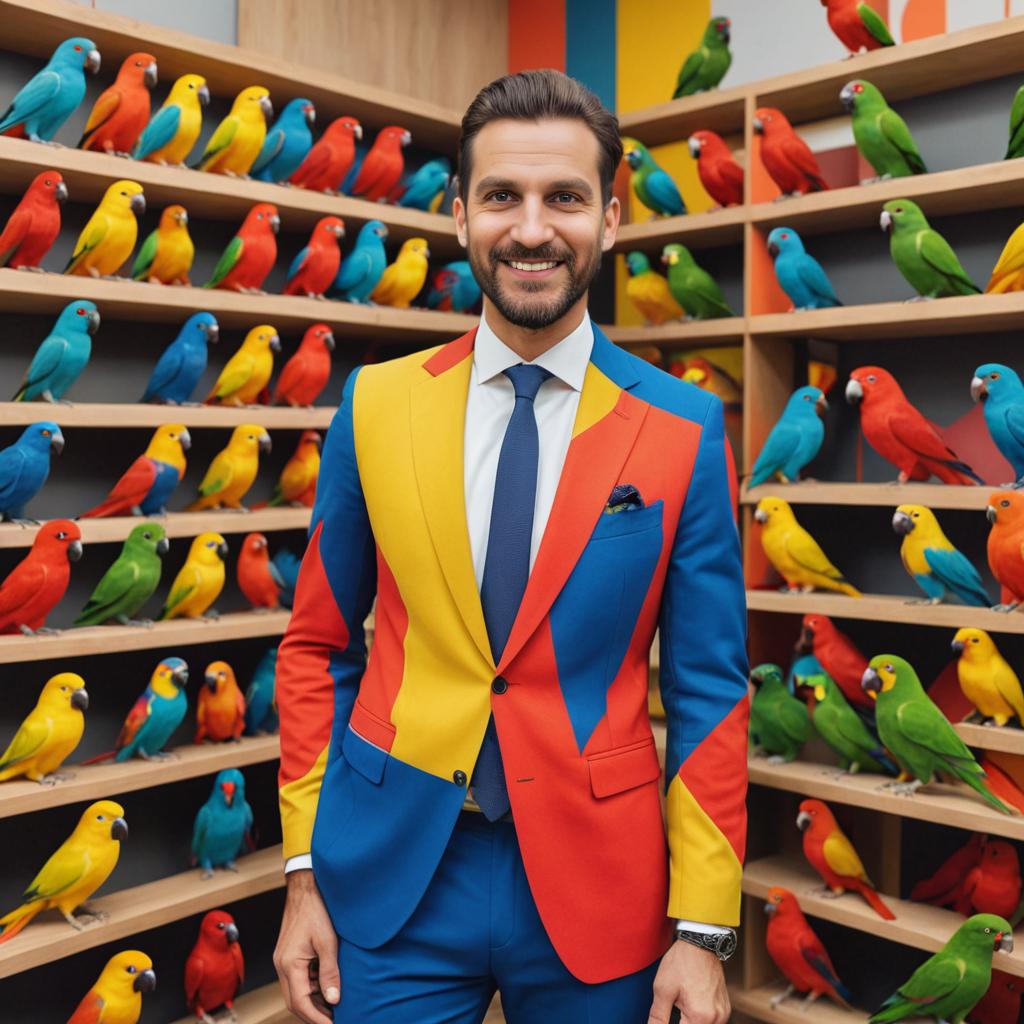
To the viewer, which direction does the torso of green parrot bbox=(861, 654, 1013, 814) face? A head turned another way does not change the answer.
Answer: to the viewer's left

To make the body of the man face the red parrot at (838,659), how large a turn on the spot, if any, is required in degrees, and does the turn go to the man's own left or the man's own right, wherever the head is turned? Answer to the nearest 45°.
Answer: approximately 135° to the man's own left

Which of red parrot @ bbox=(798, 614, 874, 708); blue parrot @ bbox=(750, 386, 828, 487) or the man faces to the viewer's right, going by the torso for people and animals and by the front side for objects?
the blue parrot

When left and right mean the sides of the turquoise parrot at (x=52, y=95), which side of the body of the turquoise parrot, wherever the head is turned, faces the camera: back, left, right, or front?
right

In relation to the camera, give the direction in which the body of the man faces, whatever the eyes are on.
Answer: toward the camera

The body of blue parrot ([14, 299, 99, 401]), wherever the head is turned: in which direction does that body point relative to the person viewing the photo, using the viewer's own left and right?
facing to the right of the viewer

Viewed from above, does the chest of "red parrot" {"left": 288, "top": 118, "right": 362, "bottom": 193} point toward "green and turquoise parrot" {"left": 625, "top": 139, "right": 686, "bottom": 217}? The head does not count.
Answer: yes

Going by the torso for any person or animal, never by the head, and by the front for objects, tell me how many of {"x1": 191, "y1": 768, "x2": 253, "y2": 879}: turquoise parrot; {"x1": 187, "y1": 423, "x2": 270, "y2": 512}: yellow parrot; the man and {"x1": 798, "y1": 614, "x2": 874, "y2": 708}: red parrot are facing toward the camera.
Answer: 2

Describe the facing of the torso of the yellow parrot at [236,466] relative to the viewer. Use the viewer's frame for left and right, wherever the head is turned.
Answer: facing to the right of the viewer

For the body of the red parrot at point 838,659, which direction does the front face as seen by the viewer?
to the viewer's left

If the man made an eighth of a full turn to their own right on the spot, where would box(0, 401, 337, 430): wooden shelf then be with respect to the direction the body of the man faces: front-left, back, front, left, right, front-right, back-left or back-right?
right

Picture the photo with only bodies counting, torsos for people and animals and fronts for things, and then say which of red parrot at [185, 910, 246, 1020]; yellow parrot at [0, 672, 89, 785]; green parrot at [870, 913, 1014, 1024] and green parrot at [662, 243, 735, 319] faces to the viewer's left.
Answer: green parrot at [662, 243, 735, 319]

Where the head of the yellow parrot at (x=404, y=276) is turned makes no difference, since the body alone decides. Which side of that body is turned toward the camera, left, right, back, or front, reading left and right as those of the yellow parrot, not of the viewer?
right

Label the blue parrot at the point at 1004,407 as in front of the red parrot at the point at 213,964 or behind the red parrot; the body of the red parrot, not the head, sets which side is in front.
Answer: in front
